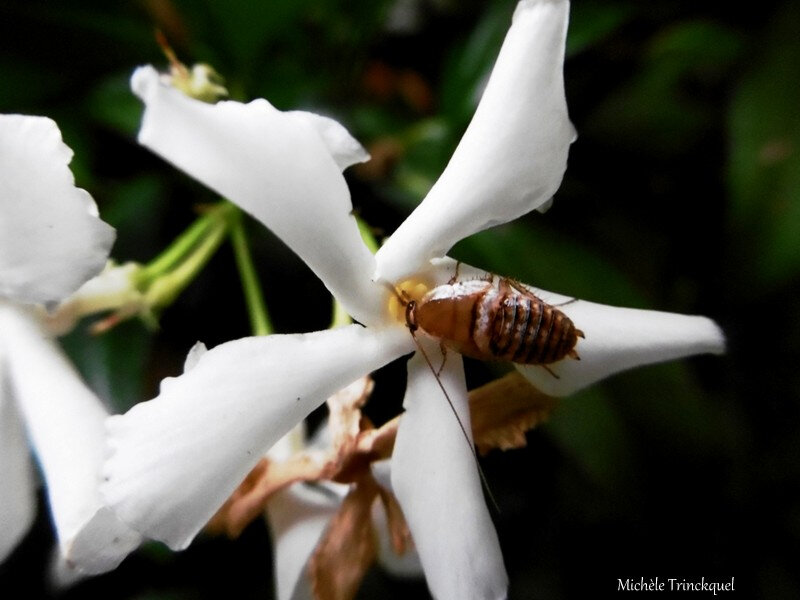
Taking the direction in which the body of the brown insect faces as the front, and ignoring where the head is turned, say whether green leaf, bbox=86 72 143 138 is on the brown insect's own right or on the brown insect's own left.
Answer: on the brown insect's own right

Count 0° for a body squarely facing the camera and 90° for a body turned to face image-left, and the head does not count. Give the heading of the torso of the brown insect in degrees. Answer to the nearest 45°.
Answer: approximately 90°

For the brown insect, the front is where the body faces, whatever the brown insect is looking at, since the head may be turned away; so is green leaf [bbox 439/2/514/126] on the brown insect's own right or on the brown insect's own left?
on the brown insect's own right

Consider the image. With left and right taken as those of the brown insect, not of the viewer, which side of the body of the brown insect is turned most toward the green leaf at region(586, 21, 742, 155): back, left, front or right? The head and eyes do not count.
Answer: right
